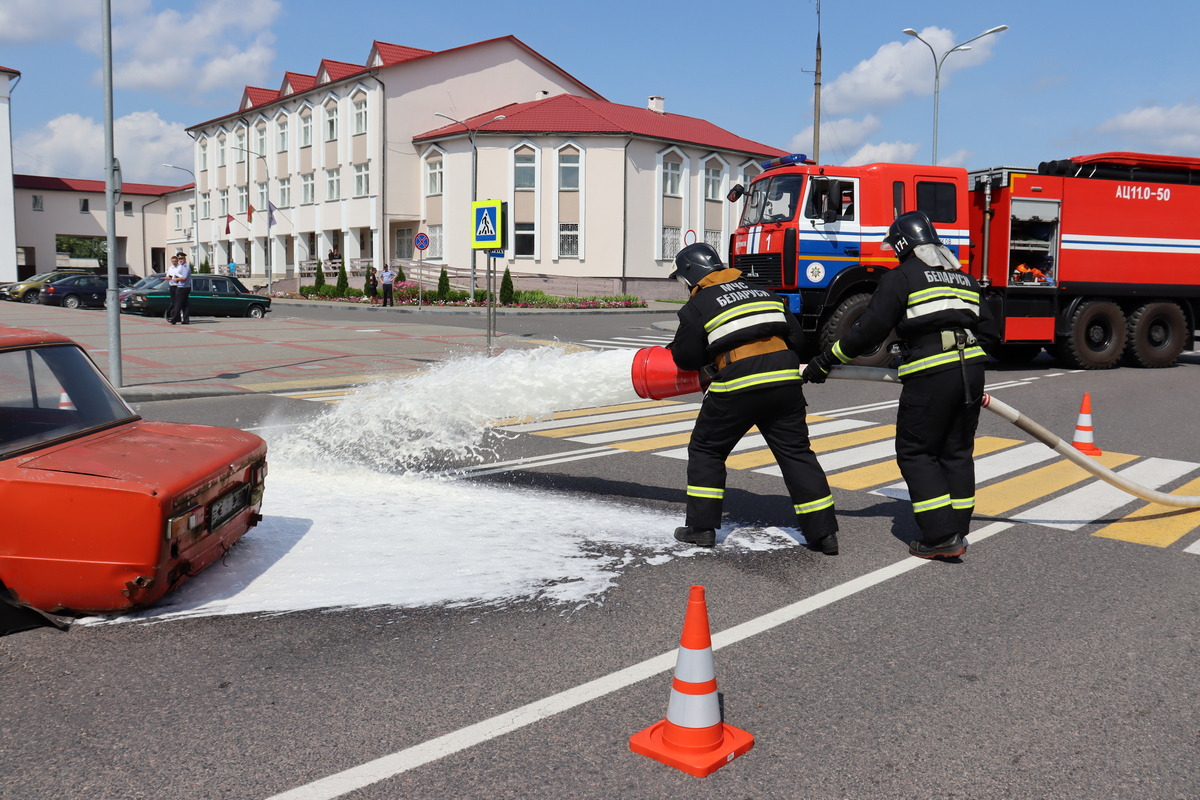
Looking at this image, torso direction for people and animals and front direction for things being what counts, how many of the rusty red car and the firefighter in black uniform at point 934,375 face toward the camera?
0

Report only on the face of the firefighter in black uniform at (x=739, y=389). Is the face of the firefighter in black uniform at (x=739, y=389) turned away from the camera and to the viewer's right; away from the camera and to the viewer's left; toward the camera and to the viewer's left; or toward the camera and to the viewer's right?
away from the camera and to the viewer's left

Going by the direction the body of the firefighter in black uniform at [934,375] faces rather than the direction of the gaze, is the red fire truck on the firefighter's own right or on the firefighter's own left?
on the firefighter's own right

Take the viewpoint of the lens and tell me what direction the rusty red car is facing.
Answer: facing away from the viewer and to the left of the viewer

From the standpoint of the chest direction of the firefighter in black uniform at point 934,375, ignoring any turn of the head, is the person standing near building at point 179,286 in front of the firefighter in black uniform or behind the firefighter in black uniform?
in front

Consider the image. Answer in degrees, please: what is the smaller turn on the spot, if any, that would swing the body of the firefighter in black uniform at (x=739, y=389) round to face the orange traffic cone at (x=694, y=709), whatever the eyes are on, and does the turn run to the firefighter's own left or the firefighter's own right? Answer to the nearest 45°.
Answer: approximately 135° to the firefighter's own left

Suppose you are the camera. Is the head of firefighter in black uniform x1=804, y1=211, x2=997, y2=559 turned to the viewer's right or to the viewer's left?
to the viewer's left

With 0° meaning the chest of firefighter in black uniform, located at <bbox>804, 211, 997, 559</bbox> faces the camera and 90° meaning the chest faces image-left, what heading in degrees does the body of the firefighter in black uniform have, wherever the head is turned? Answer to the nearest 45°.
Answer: approximately 135°

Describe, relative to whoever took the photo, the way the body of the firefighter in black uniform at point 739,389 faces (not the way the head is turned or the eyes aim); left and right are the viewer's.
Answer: facing away from the viewer and to the left of the viewer

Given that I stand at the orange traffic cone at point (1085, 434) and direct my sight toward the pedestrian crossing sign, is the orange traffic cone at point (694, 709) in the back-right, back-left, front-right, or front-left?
back-left

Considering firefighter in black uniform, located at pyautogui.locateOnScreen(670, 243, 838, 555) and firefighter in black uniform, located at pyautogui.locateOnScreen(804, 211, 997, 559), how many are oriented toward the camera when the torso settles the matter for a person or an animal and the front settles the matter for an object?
0

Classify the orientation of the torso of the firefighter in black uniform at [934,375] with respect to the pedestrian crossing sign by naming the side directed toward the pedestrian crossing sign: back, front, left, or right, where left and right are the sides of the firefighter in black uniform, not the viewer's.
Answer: front

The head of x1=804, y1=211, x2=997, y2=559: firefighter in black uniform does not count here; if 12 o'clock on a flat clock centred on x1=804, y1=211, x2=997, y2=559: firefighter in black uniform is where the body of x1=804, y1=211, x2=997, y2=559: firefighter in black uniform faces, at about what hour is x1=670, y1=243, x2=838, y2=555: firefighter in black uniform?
x1=670, y1=243, x2=838, y2=555: firefighter in black uniform is roughly at 10 o'clock from x1=804, y1=211, x2=997, y2=559: firefighter in black uniform.

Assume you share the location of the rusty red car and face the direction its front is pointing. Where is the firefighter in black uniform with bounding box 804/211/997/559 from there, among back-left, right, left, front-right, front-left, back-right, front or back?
back-right
